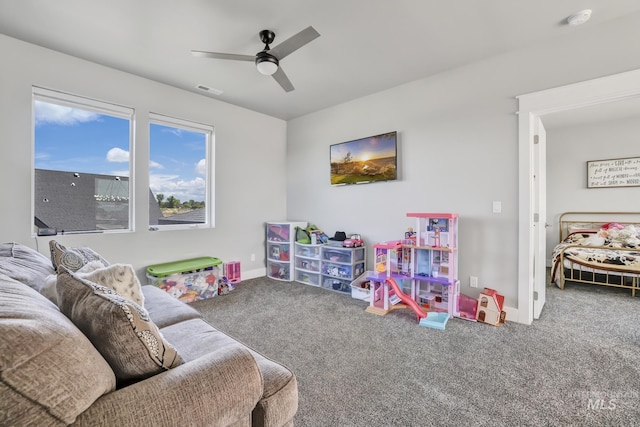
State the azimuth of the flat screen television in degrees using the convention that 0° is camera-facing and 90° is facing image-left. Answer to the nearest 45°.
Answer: approximately 45°

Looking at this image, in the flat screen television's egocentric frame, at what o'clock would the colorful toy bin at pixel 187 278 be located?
The colorful toy bin is roughly at 1 o'clock from the flat screen television.

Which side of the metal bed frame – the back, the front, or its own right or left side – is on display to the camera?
front

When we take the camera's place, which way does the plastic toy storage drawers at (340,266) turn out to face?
facing the viewer and to the left of the viewer

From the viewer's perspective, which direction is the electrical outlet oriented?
toward the camera

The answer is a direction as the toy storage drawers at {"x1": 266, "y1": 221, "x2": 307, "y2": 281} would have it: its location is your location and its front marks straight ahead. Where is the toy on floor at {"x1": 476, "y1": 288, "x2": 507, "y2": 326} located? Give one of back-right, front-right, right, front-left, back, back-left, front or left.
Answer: left

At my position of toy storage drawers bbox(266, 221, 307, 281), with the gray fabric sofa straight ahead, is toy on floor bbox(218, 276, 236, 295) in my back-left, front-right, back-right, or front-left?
front-right

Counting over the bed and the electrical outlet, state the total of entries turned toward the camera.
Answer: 2

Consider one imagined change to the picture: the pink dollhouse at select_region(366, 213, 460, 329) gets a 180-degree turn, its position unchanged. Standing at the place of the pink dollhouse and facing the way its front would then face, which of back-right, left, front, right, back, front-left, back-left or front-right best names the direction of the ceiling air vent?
back-left

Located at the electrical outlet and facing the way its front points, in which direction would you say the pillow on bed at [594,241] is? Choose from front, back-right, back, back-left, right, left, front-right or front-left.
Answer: back-left

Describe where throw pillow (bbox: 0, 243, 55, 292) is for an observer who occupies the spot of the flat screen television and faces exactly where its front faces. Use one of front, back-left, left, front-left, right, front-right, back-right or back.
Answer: front
